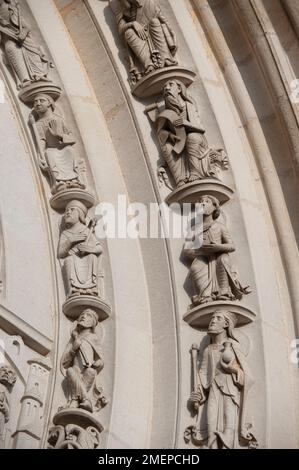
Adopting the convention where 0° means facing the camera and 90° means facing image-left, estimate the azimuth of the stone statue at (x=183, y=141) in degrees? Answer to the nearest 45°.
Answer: approximately 45°

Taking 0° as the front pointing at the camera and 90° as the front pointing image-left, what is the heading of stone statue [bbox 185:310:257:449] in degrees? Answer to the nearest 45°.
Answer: approximately 45°

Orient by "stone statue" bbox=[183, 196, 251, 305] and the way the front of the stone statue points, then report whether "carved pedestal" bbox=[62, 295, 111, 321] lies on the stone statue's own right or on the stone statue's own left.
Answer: on the stone statue's own right
